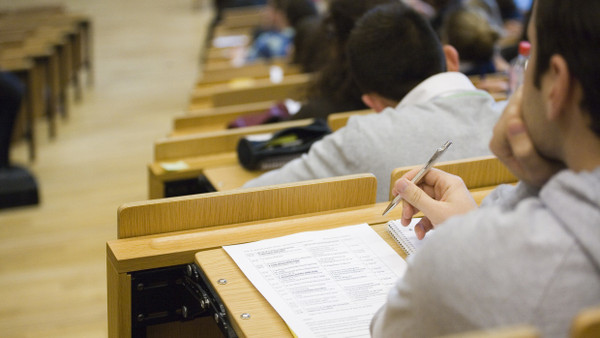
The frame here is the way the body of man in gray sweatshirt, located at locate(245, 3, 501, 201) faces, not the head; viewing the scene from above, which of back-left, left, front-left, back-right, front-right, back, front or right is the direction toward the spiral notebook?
back-left

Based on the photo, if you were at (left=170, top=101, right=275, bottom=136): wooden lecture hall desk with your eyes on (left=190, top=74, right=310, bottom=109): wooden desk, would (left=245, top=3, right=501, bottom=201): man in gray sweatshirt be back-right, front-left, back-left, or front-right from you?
back-right

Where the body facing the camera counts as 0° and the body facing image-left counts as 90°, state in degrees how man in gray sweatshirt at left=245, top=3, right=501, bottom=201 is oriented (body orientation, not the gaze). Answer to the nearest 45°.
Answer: approximately 135°

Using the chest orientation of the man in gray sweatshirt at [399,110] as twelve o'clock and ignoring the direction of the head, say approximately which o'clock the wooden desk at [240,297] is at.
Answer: The wooden desk is roughly at 8 o'clock from the man in gray sweatshirt.

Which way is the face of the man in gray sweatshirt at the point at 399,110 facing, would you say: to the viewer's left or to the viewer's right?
to the viewer's left

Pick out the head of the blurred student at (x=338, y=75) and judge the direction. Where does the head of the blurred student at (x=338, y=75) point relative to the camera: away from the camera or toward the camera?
away from the camera

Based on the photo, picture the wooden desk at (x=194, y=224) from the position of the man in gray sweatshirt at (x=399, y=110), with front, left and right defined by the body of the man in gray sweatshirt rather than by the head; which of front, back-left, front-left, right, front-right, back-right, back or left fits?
left

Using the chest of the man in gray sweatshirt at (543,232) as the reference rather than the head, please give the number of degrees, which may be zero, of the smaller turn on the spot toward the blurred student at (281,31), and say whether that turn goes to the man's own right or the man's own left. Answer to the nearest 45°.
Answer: approximately 45° to the man's own right

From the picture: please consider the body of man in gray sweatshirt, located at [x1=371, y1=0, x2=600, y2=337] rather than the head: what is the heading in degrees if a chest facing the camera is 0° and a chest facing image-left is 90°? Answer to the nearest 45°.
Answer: approximately 135°

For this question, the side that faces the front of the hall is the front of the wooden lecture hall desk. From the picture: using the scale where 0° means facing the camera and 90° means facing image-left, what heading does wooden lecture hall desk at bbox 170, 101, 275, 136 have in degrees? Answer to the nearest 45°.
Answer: approximately 135°
